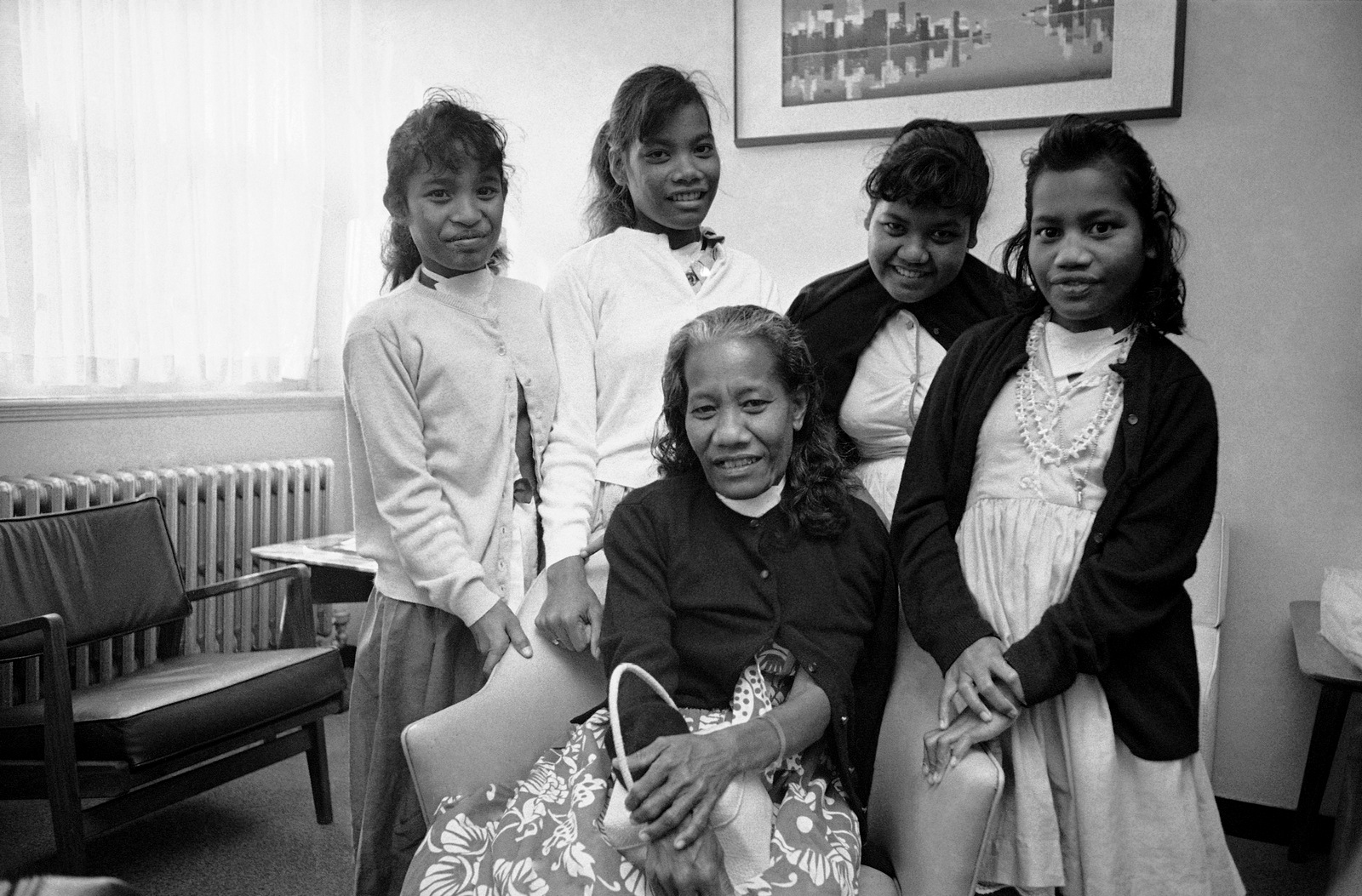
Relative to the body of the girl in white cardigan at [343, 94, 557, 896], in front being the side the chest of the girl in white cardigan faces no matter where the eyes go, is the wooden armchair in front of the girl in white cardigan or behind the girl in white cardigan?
behind

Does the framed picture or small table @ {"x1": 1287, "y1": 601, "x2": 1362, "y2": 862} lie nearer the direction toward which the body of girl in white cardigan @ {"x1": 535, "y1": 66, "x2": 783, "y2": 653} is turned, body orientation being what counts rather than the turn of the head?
the small table

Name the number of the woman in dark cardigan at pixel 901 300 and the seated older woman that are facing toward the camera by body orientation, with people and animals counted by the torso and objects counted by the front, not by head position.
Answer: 2

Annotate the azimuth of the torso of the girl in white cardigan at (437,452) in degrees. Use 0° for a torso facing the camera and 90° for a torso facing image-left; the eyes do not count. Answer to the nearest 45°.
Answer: approximately 315°

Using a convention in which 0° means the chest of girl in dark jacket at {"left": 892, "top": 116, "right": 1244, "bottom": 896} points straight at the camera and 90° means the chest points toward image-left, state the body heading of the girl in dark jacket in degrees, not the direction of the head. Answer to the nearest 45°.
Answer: approximately 45°

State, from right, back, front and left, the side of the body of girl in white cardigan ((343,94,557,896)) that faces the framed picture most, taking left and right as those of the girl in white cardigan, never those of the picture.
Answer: left

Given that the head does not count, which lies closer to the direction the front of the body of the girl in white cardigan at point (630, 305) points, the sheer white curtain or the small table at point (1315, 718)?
the small table

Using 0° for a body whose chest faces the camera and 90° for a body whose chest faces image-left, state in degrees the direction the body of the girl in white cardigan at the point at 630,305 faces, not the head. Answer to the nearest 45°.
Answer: approximately 315°
